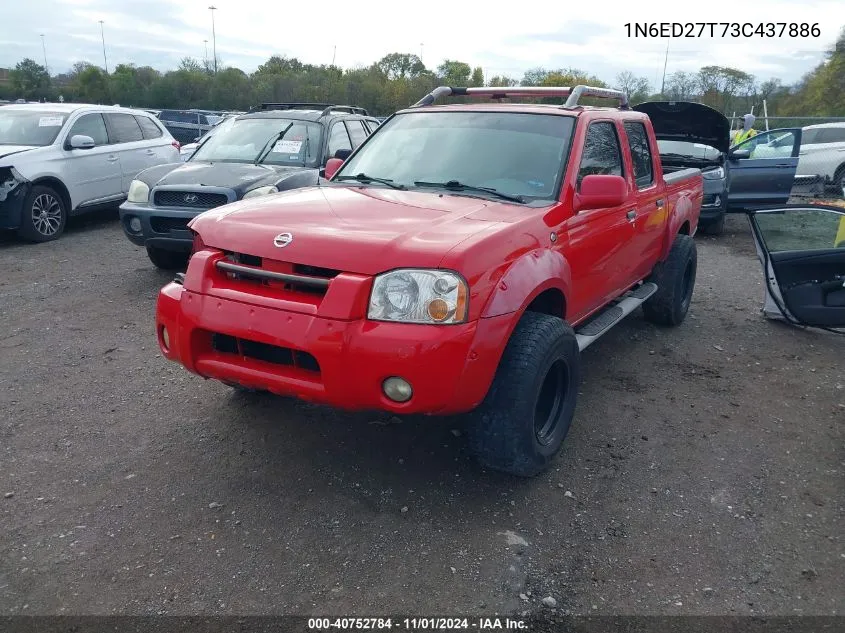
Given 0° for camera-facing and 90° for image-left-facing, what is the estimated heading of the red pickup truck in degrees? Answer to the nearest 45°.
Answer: approximately 45°

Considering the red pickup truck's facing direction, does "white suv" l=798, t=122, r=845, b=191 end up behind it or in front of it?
behind

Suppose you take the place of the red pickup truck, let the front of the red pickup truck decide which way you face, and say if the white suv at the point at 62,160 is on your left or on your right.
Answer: on your right

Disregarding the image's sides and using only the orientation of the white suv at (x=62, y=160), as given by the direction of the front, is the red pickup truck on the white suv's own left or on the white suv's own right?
on the white suv's own left

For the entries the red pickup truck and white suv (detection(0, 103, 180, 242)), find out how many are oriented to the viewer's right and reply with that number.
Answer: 0

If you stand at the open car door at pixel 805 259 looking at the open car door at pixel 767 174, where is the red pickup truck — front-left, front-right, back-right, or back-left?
back-left

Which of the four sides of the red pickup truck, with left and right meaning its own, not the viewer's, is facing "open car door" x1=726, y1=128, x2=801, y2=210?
back

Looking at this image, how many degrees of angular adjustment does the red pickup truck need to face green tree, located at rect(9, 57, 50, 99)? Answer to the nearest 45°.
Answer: approximately 90° to its right

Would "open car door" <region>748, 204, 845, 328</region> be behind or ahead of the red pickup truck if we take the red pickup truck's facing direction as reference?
behind

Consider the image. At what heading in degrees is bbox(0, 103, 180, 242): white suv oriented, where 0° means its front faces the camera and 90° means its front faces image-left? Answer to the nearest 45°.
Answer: approximately 45°
